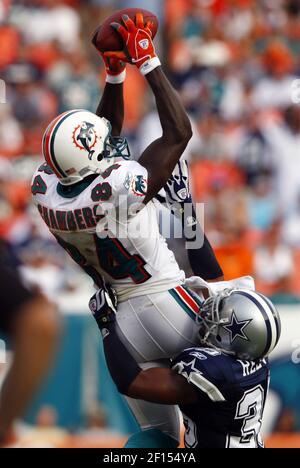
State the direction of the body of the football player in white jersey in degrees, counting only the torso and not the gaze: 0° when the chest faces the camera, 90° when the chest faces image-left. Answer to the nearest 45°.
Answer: approximately 225°

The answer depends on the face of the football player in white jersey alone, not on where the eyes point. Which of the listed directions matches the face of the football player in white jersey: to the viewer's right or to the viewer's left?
to the viewer's right
